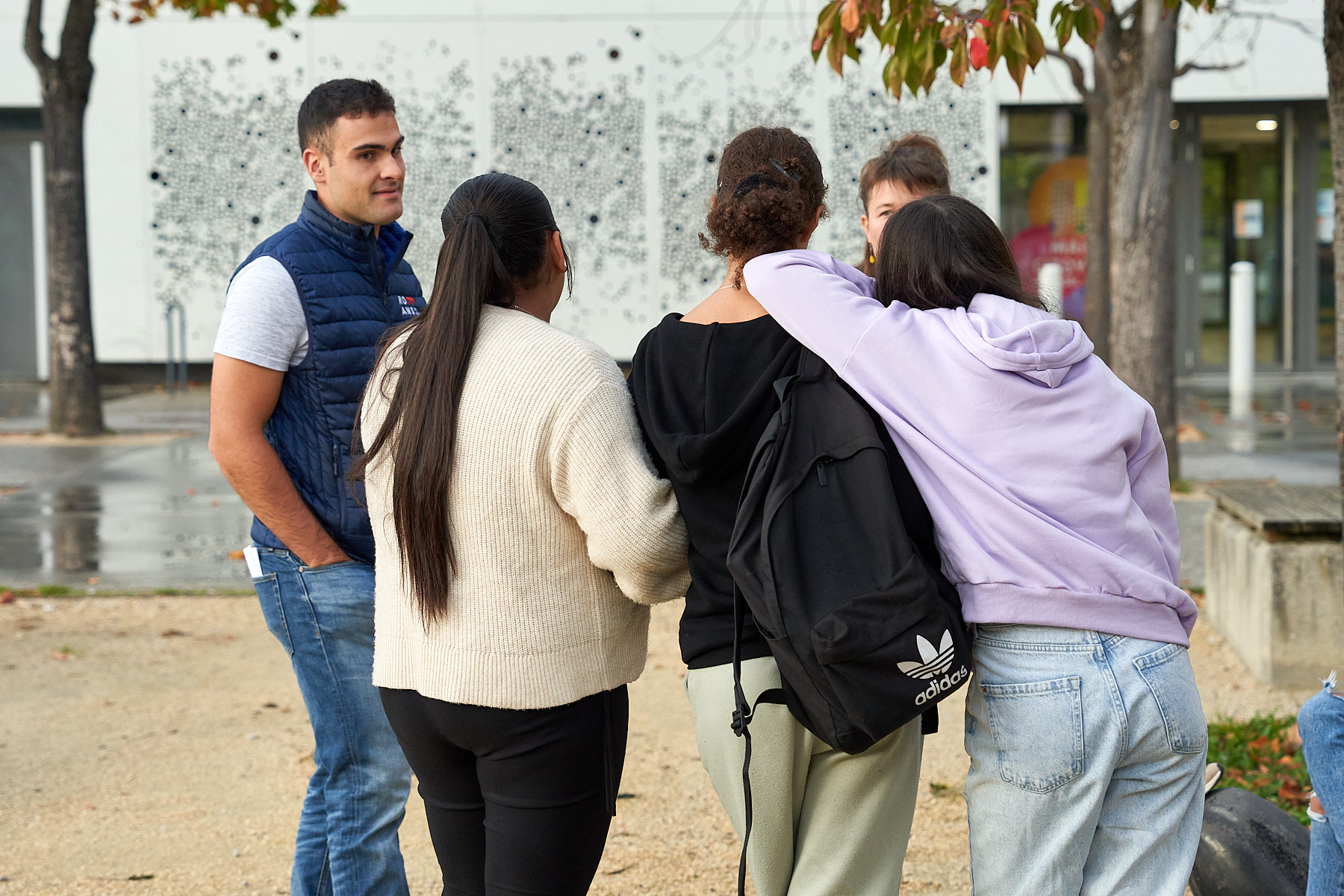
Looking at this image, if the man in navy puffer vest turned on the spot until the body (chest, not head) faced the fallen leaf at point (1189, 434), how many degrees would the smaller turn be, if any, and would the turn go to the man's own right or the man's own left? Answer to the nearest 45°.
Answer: approximately 90° to the man's own left

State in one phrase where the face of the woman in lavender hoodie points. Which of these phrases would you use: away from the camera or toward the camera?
away from the camera

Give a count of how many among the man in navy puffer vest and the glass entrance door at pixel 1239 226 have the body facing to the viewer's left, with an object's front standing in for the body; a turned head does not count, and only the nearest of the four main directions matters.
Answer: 0

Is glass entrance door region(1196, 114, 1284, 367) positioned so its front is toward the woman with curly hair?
yes

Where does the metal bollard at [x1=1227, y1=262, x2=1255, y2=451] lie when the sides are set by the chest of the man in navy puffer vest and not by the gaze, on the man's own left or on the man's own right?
on the man's own left

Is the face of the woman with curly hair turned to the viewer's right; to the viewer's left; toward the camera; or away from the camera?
away from the camera

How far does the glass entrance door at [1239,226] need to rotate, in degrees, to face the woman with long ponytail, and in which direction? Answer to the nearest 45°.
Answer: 0° — it already faces them

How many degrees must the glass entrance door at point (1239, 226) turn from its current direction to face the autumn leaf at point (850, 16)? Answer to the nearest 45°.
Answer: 0° — it already faces it

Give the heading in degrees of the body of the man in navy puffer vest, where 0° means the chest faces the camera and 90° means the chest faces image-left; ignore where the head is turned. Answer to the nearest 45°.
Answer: approximately 315°

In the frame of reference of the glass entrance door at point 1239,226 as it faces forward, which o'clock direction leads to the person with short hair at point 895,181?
The person with short hair is roughly at 12 o'clock from the glass entrance door.

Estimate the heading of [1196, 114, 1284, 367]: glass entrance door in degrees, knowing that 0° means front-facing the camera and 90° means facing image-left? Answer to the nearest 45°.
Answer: approximately 0°

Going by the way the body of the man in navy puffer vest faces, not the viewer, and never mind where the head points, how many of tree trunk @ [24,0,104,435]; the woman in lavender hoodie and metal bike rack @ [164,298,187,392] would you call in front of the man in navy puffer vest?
1
